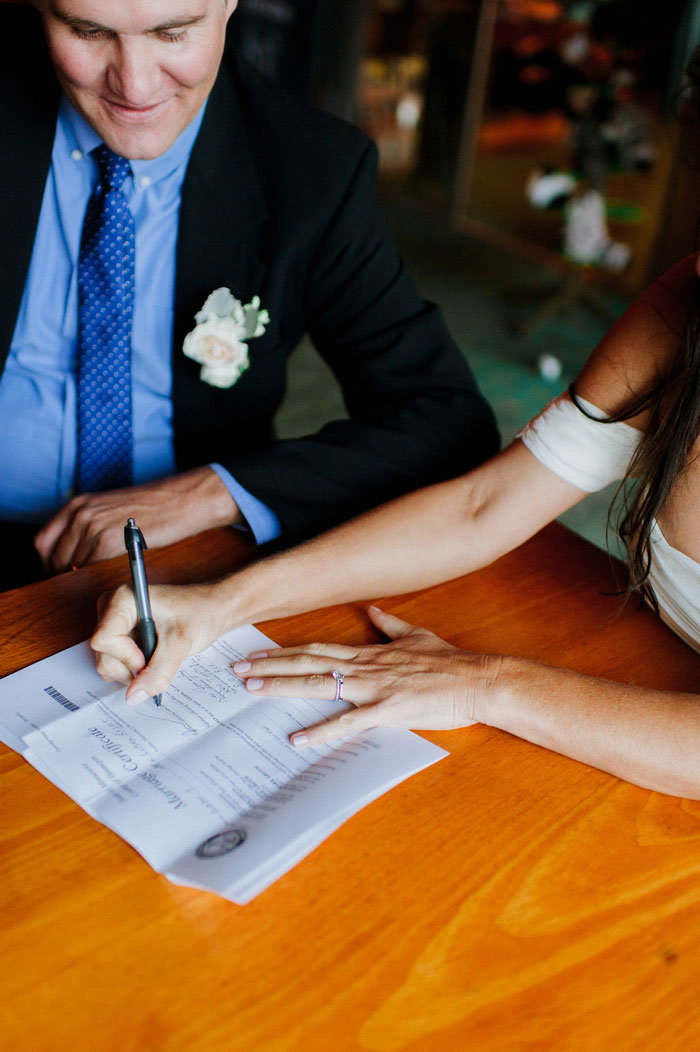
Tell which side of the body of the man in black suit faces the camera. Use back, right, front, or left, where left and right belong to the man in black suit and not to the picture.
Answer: front

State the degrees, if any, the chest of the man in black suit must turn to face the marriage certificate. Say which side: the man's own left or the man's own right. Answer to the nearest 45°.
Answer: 0° — they already face it

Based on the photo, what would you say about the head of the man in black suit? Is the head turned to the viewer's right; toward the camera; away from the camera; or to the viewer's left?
toward the camera

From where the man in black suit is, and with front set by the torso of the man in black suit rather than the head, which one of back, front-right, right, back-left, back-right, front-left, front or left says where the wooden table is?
front
